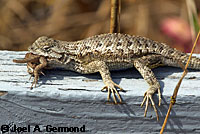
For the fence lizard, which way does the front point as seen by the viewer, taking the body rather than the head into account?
to the viewer's left
